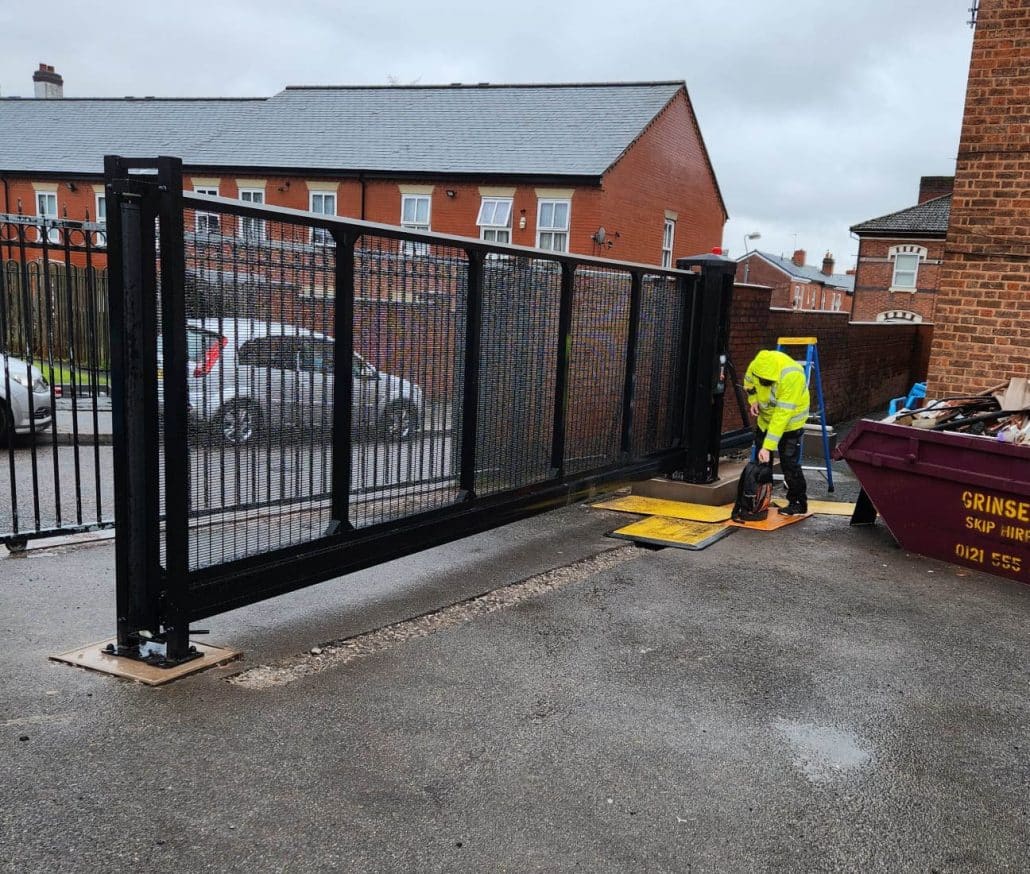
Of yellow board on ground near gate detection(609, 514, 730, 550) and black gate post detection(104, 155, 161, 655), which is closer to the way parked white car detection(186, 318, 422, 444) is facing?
the yellow board on ground near gate

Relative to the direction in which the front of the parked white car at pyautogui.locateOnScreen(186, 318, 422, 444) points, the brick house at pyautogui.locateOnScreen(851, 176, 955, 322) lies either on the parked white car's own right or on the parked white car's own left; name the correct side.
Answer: on the parked white car's own left

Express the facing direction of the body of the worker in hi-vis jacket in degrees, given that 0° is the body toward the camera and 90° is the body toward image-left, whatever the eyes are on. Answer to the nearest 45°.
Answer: approximately 45°

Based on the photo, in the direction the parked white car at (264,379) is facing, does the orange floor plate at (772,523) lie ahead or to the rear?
ahead

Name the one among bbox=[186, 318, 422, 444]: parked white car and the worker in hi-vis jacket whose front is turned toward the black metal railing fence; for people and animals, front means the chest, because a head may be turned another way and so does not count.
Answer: the worker in hi-vis jacket

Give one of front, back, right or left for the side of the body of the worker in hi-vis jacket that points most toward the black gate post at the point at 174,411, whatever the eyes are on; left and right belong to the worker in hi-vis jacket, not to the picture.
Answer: front

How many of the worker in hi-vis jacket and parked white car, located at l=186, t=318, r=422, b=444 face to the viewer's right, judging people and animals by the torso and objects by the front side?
1

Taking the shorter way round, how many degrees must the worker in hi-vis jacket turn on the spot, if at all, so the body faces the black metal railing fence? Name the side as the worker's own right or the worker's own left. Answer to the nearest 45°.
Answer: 0° — they already face it

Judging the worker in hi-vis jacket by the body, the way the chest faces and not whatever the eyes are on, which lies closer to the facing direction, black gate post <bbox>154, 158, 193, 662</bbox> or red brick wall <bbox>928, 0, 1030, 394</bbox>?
the black gate post

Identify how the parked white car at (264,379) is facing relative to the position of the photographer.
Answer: facing to the right of the viewer

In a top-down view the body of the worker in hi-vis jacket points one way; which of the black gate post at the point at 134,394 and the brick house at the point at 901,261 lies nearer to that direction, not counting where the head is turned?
the black gate post

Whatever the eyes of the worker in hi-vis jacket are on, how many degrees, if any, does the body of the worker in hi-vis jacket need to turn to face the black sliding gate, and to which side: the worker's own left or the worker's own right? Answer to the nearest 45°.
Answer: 0° — they already face it

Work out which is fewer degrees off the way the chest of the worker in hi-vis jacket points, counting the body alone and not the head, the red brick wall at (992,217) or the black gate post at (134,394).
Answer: the black gate post

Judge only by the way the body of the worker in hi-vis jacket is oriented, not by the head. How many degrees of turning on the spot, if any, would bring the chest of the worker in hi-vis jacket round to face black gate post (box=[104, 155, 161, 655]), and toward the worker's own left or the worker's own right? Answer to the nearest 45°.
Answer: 0° — they already face it

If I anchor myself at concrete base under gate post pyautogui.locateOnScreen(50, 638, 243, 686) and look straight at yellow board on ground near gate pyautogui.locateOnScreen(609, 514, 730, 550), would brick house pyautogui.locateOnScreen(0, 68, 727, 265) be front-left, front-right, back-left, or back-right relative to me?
front-left

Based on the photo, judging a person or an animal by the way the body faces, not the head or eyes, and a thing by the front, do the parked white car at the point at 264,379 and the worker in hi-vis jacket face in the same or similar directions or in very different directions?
very different directions
